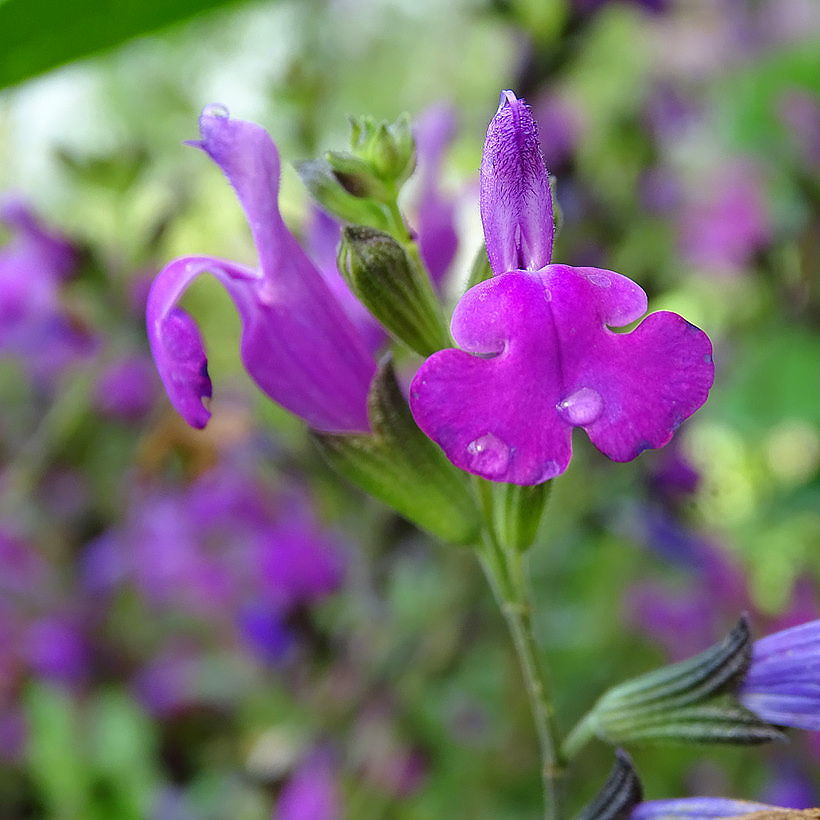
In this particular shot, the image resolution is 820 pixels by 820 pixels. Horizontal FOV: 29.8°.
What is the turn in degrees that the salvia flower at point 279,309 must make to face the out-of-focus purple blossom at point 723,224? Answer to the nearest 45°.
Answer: approximately 135° to its right

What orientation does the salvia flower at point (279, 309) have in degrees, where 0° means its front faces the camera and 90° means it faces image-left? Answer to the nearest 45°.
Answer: approximately 90°
